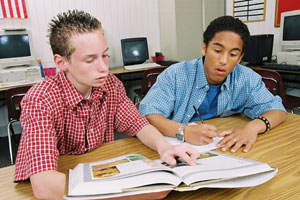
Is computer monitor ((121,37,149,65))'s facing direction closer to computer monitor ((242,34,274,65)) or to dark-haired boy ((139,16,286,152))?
the dark-haired boy

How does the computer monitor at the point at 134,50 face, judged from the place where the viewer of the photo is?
facing the viewer

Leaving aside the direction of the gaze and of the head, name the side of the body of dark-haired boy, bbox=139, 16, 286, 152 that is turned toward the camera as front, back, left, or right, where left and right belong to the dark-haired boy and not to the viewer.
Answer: front

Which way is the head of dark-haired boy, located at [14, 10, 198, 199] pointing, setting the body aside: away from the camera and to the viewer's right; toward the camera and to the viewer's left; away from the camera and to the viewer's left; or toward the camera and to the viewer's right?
toward the camera and to the viewer's right

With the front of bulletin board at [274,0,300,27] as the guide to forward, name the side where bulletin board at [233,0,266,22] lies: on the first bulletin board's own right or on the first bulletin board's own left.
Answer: on the first bulletin board's own right

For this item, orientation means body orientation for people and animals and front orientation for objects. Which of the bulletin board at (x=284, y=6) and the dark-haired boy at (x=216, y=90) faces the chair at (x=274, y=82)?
the bulletin board

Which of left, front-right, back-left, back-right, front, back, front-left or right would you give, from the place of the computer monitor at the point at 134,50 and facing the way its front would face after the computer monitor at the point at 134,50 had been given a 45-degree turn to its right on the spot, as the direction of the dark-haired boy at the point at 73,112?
front-left

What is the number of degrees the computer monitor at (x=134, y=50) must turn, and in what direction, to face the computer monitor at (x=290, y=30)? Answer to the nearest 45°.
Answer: approximately 45° to its left

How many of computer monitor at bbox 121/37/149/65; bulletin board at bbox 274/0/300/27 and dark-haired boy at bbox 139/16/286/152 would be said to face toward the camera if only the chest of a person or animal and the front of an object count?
3

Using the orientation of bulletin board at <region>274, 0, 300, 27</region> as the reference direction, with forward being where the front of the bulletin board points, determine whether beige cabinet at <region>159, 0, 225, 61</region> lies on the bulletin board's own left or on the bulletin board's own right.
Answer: on the bulletin board's own right

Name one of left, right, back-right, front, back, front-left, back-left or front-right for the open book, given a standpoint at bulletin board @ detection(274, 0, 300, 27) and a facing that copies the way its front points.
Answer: front

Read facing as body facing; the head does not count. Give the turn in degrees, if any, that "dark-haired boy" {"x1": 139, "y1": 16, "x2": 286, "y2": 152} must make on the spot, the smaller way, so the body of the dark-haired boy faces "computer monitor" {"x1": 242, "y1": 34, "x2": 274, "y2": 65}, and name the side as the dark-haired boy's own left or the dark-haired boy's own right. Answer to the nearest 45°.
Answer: approximately 180°

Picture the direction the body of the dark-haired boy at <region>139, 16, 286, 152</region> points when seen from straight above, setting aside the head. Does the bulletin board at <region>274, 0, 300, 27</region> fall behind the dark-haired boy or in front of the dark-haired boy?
behind
